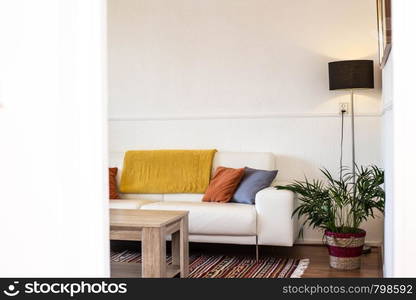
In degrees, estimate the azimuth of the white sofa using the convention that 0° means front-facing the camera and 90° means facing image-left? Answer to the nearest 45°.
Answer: approximately 0°

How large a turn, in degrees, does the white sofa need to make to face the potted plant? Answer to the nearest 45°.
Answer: approximately 90° to its left

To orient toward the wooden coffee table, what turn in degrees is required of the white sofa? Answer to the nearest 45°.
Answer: approximately 45° to its right
